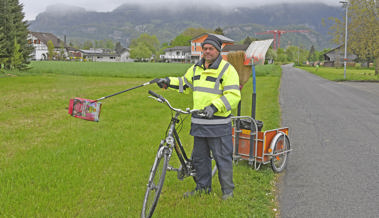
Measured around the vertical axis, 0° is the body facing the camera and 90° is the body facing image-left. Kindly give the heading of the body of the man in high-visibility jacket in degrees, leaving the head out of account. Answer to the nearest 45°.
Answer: approximately 45°

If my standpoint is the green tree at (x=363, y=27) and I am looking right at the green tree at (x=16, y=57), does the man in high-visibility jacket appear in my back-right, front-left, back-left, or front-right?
front-left

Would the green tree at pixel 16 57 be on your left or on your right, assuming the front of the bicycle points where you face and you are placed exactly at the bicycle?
on your right

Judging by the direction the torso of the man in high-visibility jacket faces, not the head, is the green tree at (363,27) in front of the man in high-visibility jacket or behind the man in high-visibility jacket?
behind

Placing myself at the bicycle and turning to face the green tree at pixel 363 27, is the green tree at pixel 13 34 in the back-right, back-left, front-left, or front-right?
front-left

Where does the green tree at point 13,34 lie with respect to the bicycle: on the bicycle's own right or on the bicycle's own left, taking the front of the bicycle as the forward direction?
on the bicycle's own right

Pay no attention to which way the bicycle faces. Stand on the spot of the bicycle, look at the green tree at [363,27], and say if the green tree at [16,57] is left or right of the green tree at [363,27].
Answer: left
